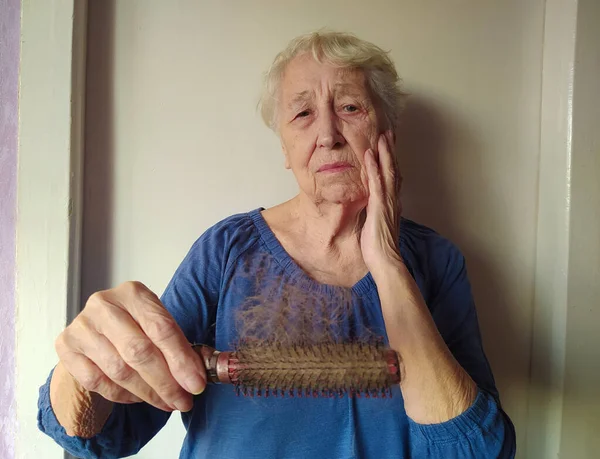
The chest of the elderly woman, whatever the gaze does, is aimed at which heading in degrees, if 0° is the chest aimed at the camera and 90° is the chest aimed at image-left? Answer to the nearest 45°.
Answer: approximately 0°
